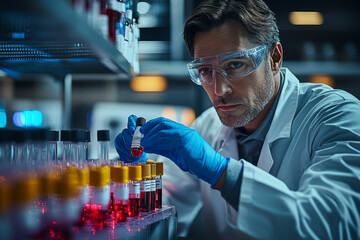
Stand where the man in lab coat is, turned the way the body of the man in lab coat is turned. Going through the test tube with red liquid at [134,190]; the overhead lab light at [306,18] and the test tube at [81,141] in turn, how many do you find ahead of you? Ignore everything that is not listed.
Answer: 2

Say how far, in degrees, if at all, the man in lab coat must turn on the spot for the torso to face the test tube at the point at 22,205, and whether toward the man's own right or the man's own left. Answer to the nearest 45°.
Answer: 0° — they already face it

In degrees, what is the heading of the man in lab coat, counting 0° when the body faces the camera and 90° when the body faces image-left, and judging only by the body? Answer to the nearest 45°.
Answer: approximately 45°

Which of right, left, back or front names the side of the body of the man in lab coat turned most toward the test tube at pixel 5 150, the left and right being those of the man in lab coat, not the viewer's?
front

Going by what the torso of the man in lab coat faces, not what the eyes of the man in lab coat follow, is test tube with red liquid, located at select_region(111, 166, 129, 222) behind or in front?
in front

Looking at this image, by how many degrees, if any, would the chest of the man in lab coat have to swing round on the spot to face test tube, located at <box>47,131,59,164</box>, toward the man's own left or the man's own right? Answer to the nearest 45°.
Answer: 0° — they already face it

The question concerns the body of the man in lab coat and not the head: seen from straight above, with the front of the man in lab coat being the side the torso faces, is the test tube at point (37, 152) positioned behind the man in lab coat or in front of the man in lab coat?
in front

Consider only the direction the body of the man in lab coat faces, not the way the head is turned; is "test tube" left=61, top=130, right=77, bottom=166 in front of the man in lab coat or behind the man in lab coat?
in front
